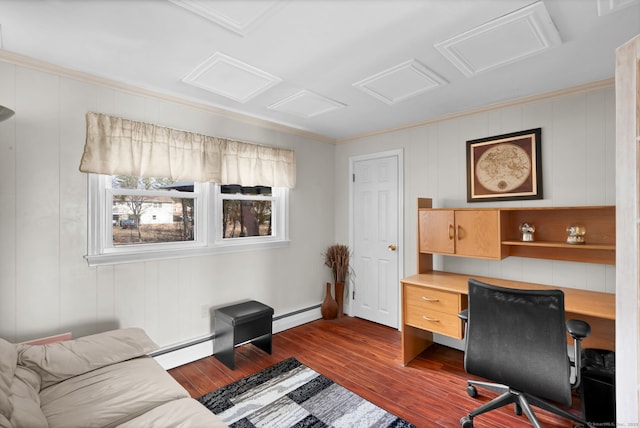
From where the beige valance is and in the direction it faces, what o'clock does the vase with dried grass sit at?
The vase with dried grass is roughly at 10 o'clock from the beige valance.

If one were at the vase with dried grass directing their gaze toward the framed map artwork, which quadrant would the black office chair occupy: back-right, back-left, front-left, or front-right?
front-right

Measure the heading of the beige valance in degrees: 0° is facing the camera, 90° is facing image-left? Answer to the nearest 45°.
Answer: approximately 315°

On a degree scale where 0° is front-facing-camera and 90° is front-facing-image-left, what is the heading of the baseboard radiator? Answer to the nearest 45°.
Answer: approximately 315°

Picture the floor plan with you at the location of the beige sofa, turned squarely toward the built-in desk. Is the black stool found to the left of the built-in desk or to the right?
left

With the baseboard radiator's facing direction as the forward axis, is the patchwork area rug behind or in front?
in front

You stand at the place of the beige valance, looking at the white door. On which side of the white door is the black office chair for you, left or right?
right

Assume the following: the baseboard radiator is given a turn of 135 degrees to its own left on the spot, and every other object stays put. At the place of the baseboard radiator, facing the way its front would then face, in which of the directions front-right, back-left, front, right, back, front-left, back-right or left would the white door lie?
right

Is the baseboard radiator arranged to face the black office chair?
yes

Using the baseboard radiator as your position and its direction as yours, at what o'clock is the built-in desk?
The built-in desk is roughly at 11 o'clock from the baseboard radiator.

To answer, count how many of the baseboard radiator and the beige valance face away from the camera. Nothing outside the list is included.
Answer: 0

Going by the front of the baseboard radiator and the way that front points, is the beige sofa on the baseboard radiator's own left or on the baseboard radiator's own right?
on the baseboard radiator's own right

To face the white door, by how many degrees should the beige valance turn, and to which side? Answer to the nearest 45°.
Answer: approximately 45° to its left
